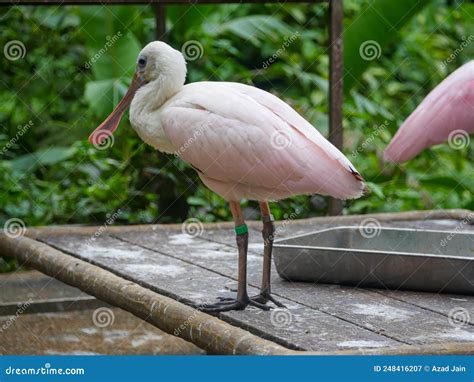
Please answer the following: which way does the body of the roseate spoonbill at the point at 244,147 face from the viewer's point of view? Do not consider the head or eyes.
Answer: to the viewer's left

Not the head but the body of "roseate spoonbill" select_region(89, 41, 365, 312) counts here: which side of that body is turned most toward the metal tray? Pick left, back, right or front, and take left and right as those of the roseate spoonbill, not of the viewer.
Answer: back
